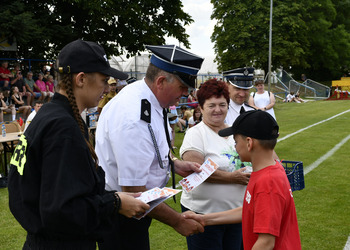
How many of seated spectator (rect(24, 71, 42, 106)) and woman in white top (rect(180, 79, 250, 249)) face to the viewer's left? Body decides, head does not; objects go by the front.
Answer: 0

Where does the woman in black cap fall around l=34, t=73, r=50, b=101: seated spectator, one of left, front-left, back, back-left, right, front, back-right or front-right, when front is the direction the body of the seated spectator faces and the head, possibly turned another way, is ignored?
front-right

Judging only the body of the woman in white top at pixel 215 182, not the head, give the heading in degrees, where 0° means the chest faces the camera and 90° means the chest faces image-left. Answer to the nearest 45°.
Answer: approximately 315°

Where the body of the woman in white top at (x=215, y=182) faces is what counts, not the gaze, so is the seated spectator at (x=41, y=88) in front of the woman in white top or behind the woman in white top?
behind

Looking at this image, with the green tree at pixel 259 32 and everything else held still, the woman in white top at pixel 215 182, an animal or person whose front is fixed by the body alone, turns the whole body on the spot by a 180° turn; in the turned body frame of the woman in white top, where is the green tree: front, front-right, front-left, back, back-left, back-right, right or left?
front-right

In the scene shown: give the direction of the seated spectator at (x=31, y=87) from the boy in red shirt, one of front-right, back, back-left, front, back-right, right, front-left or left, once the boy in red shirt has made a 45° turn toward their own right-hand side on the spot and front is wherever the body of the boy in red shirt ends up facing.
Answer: front

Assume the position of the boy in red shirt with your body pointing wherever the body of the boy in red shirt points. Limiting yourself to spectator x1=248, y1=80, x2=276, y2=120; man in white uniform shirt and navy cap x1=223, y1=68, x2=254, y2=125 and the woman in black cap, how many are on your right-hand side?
2

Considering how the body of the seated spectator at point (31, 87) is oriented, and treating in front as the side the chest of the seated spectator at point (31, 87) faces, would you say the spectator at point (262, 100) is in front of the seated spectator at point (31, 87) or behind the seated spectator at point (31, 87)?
in front

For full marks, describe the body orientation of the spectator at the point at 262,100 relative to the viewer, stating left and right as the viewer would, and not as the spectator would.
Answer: facing the viewer

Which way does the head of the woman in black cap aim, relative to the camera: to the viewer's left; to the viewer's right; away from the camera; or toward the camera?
to the viewer's right

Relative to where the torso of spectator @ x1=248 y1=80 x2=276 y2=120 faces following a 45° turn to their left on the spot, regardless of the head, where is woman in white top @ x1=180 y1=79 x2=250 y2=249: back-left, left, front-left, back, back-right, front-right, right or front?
front-right

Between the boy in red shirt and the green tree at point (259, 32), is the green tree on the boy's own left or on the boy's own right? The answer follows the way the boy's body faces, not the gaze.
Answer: on the boy's own right

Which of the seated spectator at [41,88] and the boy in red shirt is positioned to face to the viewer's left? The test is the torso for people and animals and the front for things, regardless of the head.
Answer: the boy in red shirt

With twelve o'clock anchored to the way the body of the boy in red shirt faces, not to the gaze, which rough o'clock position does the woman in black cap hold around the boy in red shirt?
The woman in black cap is roughly at 11 o'clock from the boy in red shirt.

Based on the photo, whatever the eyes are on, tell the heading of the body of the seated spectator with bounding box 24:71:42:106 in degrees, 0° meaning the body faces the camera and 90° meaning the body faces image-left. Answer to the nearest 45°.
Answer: approximately 315°

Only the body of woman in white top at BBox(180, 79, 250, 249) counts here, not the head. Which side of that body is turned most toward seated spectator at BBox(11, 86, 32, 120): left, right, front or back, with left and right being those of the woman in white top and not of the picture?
back

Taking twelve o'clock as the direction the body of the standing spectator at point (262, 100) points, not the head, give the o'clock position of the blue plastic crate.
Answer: The blue plastic crate is roughly at 12 o'clock from the standing spectator.

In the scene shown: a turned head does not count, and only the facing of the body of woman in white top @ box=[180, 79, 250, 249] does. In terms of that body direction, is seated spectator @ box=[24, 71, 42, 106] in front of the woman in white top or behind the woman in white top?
behind

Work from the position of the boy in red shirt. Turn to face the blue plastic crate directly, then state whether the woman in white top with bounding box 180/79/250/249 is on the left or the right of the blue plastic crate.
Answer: left

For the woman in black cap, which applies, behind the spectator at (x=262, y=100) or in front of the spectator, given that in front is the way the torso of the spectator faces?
in front
